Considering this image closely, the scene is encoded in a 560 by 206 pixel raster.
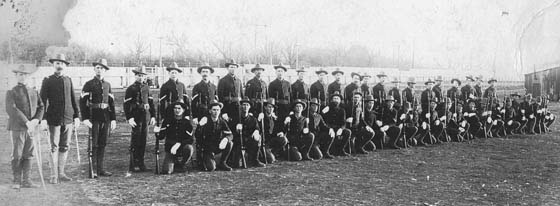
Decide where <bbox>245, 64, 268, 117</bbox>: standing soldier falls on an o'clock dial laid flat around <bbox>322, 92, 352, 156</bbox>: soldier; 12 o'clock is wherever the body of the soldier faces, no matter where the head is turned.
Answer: The standing soldier is roughly at 4 o'clock from the soldier.

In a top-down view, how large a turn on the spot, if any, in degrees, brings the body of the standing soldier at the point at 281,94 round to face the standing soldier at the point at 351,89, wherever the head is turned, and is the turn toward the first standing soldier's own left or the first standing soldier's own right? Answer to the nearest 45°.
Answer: approximately 135° to the first standing soldier's own left

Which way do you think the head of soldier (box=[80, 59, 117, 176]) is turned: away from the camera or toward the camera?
toward the camera

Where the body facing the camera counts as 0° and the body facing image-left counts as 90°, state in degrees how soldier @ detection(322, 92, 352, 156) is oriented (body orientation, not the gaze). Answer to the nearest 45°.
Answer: approximately 315°

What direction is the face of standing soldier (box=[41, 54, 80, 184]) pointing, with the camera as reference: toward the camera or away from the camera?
toward the camera

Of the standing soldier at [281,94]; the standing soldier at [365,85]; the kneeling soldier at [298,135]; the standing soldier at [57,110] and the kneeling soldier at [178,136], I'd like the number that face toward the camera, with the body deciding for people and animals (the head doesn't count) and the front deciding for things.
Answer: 5

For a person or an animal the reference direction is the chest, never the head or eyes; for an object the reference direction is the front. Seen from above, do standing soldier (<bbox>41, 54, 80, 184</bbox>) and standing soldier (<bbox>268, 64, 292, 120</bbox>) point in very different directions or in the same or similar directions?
same or similar directions

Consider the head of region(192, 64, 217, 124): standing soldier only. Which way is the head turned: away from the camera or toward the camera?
toward the camera

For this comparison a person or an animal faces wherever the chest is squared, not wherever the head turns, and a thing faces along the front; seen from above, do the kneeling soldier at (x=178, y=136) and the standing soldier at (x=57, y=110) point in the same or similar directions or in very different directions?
same or similar directions

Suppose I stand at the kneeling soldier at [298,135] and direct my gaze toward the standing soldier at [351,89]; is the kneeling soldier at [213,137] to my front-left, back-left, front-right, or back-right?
back-left

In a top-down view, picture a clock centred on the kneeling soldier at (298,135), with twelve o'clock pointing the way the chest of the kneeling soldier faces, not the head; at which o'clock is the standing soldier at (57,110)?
The standing soldier is roughly at 2 o'clock from the kneeling soldier.

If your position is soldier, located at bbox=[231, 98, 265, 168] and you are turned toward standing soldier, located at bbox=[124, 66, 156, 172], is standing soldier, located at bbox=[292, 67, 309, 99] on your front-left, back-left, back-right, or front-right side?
back-right

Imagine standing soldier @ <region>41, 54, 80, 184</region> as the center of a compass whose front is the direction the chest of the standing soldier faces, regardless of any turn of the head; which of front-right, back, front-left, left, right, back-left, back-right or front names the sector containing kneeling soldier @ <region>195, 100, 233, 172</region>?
left

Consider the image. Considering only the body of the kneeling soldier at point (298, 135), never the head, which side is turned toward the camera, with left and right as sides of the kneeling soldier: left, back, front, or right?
front

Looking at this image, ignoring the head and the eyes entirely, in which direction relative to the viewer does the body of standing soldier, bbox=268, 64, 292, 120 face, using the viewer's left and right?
facing the viewer

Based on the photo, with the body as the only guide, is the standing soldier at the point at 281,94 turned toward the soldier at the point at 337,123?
no

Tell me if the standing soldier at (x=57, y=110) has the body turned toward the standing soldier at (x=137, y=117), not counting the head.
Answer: no
